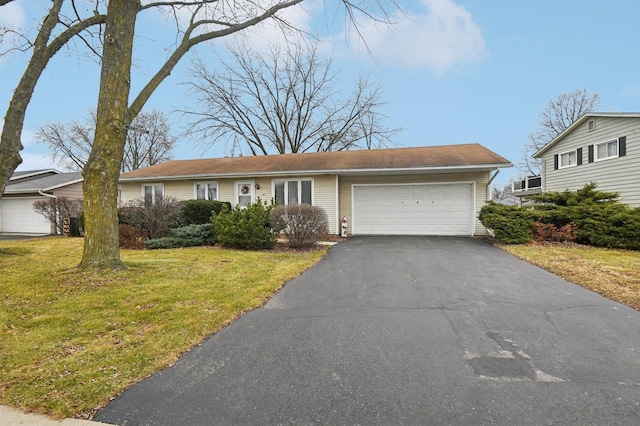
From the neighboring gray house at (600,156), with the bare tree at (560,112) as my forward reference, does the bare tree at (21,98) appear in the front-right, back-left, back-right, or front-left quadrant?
back-left

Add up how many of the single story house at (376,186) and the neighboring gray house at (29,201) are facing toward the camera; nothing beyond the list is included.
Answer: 2

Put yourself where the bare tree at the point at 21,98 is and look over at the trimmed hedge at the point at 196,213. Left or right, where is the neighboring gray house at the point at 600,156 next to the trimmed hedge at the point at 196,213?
right

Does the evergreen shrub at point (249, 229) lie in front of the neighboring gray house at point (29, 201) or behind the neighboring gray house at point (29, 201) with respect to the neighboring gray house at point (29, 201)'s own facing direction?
in front

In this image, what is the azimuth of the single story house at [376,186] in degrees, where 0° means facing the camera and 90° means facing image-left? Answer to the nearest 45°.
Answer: approximately 0°

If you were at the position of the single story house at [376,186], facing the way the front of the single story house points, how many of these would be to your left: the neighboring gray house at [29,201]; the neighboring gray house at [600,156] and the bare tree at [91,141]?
1

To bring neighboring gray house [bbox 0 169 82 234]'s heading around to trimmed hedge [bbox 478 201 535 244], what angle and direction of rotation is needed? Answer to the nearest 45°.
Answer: approximately 45° to its left

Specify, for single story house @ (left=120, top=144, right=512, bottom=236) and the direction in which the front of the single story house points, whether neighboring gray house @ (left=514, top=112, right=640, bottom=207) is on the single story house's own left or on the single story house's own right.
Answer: on the single story house's own left

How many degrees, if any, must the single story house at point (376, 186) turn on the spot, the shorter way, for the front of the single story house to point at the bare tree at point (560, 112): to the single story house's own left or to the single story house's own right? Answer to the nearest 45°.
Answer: approximately 135° to the single story house's own left

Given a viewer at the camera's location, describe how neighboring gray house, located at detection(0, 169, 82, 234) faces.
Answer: facing the viewer

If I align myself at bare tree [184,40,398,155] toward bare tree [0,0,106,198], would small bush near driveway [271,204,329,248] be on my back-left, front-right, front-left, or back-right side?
front-left

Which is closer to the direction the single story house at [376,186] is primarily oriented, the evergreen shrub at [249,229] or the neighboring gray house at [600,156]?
the evergreen shrub

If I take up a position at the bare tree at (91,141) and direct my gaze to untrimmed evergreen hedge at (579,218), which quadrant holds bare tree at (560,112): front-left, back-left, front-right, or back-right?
front-left

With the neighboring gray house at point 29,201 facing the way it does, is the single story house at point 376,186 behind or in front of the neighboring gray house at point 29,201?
in front

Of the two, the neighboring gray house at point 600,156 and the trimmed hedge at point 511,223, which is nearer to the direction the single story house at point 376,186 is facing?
the trimmed hedge
